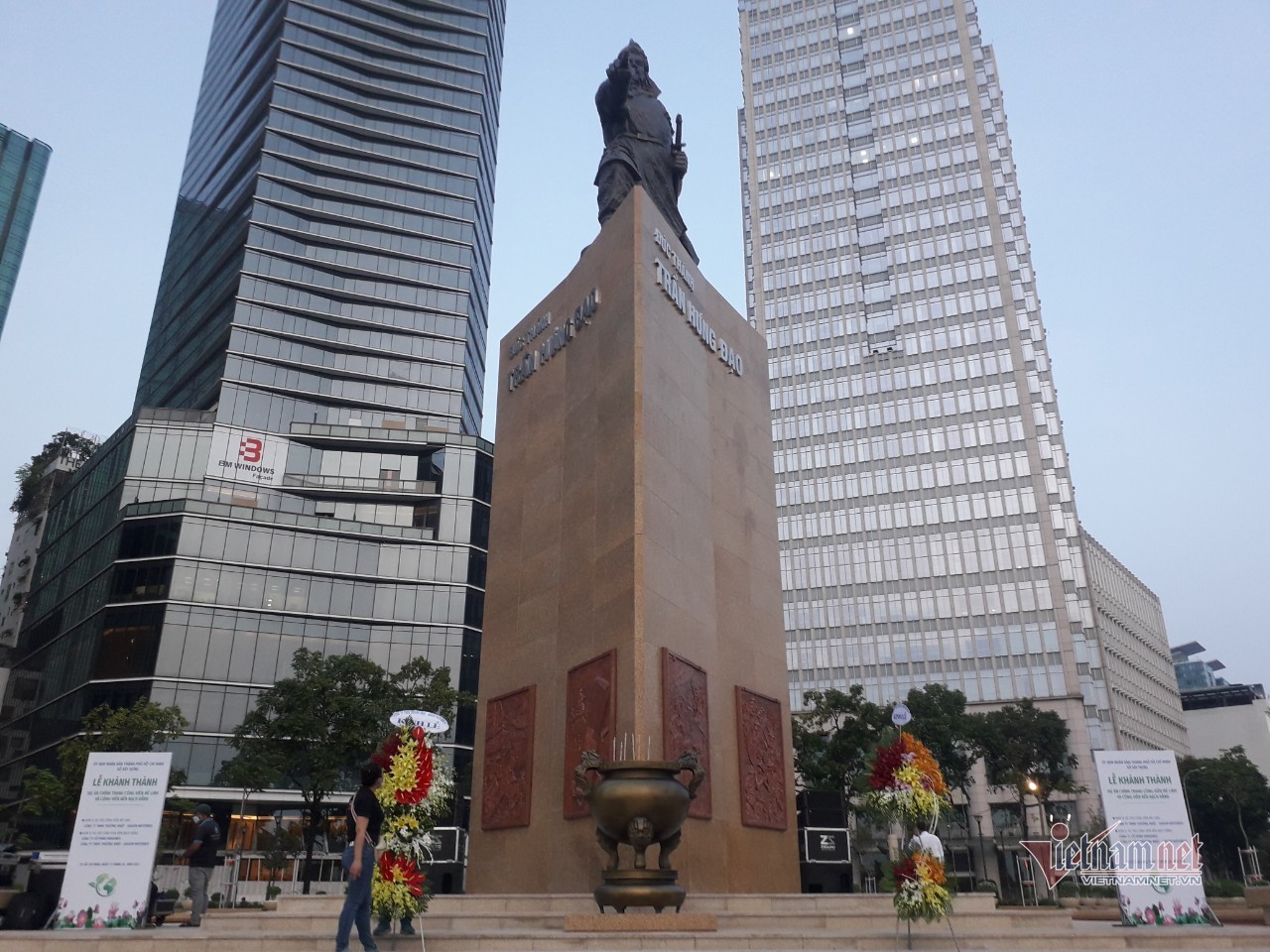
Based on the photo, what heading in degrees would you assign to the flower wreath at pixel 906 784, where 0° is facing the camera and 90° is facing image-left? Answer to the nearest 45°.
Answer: approximately 0°

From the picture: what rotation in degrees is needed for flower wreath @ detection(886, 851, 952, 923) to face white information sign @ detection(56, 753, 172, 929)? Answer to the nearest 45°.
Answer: approximately 90° to its right

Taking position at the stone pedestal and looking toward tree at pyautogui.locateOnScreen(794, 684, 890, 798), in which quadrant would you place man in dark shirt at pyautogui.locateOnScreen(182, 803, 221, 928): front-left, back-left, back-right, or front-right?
back-left

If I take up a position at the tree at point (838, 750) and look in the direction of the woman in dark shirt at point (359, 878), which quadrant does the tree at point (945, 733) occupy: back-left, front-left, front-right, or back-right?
back-left

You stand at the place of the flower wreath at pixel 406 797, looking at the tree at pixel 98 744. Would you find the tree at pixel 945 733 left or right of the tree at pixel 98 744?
right

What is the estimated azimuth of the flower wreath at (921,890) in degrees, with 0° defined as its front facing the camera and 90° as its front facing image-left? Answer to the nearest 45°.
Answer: approximately 0°

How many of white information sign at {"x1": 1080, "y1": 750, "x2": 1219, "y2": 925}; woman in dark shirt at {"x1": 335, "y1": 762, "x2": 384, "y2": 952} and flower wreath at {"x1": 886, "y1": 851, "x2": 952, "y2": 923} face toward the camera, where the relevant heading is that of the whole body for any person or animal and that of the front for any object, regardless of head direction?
2

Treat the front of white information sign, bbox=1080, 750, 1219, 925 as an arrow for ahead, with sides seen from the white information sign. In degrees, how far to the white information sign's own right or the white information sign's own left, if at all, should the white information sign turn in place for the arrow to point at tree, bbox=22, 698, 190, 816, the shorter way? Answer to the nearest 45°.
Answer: approximately 90° to the white information sign's own right

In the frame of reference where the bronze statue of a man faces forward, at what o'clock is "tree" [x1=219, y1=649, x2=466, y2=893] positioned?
The tree is roughly at 5 o'clock from the bronze statue of a man.
